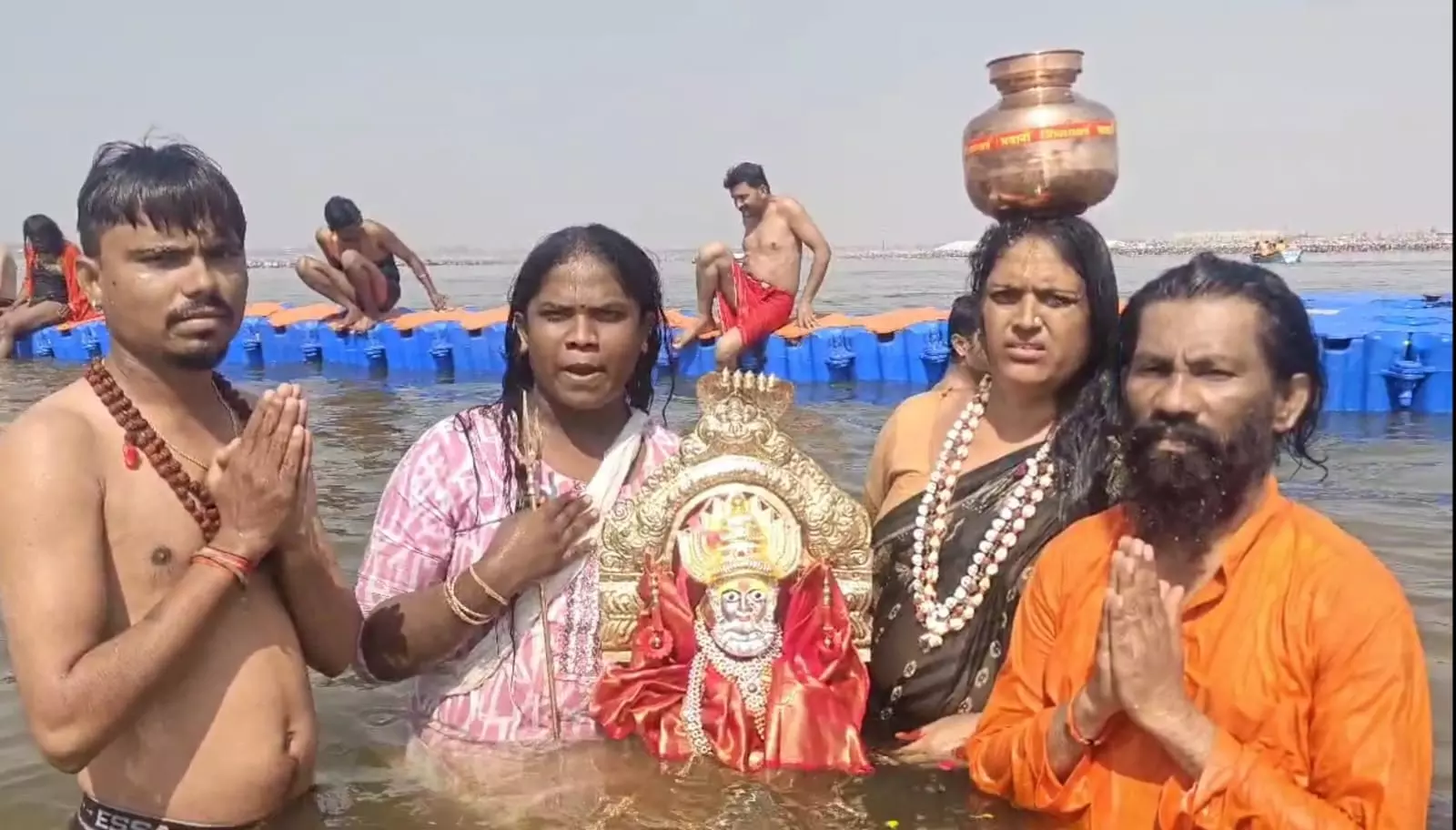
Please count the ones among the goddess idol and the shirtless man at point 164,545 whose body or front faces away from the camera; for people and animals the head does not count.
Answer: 0

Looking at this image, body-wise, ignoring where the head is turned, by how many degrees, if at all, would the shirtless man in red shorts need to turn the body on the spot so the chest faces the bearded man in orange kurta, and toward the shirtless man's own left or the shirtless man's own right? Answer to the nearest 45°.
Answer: approximately 45° to the shirtless man's own left

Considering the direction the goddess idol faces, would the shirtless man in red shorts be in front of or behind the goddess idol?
behind

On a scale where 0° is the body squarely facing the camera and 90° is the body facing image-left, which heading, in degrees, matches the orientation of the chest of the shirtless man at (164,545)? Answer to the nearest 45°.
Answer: approximately 315°

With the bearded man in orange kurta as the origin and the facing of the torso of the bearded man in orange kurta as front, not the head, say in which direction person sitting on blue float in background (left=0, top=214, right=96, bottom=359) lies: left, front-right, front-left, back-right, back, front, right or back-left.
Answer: right

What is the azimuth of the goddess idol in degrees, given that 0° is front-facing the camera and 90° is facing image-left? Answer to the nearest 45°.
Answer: approximately 0°

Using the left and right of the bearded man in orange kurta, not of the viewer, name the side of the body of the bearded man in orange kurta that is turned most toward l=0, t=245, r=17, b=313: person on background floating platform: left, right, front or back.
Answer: right
